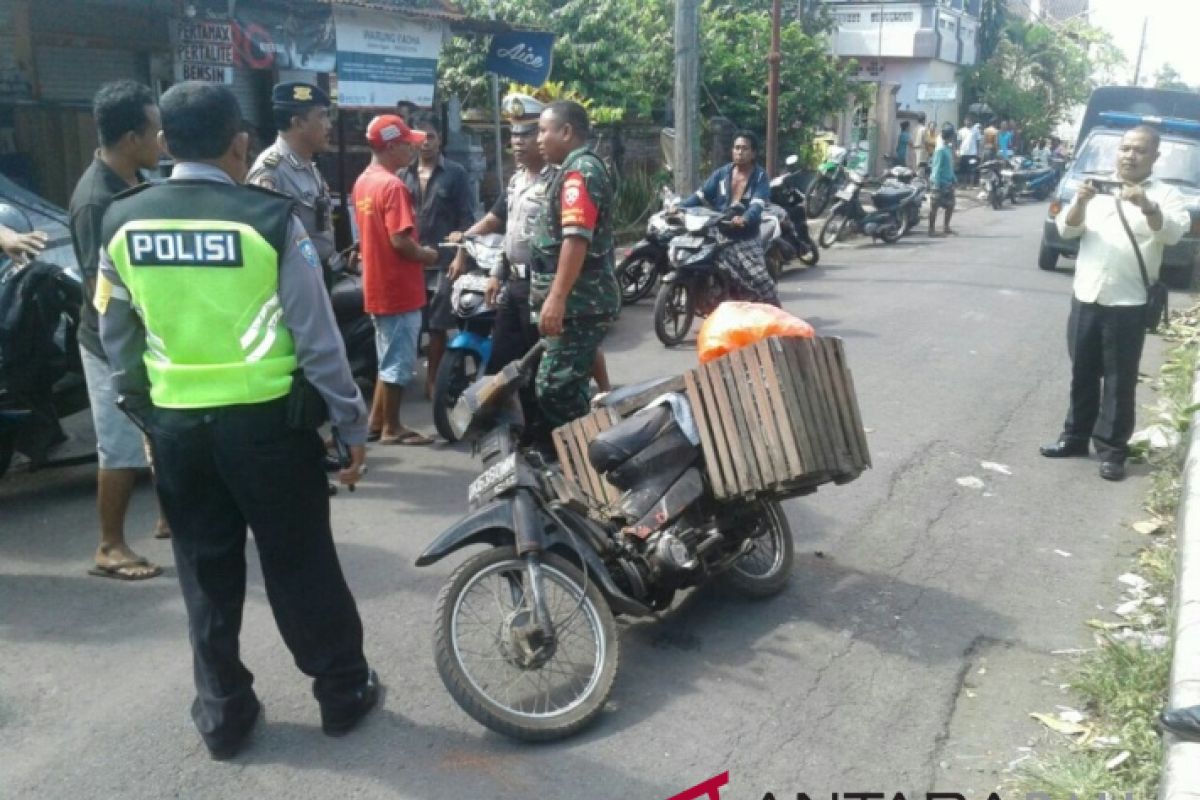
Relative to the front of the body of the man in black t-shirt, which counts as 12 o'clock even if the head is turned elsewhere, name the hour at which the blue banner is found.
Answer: The blue banner is roughly at 10 o'clock from the man in black t-shirt.

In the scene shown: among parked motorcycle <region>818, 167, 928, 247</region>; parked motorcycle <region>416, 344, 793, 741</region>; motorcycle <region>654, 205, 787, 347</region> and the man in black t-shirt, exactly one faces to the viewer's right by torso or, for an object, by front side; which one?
the man in black t-shirt

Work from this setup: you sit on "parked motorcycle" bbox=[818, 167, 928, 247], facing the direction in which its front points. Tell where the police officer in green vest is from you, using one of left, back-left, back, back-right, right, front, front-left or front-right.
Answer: front-left

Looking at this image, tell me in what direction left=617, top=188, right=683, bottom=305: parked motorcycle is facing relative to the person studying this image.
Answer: facing the viewer and to the left of the viewer

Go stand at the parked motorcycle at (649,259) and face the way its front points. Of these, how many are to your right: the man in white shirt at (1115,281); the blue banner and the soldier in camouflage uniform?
1

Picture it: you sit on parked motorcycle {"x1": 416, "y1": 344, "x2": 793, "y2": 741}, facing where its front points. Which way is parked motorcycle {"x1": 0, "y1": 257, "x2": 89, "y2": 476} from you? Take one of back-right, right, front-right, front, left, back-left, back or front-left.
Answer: right

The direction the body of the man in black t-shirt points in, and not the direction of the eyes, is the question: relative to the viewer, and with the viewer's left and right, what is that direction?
facing to the right of the viewer

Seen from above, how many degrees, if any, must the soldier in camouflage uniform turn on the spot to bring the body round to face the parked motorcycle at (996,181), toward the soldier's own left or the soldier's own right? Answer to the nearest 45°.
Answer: approximately 135° to the soldier's own right

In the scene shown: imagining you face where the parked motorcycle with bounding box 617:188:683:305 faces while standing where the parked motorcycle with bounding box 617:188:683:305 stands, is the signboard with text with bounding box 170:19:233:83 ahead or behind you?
ahead

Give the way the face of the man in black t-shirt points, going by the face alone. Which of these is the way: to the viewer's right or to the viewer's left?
to the viewer's right

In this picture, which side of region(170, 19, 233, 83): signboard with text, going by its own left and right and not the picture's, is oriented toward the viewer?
front

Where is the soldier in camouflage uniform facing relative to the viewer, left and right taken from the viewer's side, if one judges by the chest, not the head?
facing to the left of the viewer

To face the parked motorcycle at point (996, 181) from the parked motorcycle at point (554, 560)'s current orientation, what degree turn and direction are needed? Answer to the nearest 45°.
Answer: approximately 135° to its right

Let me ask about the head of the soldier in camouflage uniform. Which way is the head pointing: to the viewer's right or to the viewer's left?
to the viewer's left
